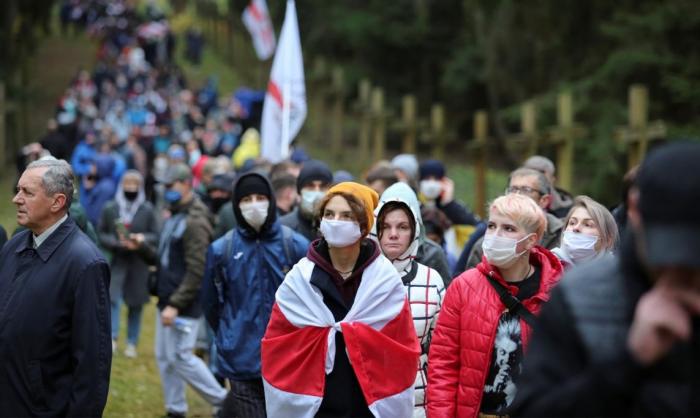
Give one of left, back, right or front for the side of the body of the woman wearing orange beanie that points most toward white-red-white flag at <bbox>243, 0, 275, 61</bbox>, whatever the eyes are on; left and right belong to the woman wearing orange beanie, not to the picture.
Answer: back

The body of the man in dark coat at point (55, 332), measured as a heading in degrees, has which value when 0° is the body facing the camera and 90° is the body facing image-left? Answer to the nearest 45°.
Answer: approximately 45°

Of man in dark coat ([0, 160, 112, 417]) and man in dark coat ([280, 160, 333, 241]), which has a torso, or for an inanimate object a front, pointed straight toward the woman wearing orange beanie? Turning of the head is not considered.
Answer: man in dark coat ([280, 160, 333, 241])

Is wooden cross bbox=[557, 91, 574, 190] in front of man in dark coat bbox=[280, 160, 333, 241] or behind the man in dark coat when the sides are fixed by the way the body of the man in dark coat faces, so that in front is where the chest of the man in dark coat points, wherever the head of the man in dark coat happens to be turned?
behind

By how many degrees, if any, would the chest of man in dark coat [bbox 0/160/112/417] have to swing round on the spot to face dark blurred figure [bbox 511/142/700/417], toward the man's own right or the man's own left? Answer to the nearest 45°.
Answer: approximately 90° to the man's own left

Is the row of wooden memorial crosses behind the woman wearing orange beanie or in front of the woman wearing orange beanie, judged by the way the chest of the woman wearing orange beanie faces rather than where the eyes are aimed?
behind

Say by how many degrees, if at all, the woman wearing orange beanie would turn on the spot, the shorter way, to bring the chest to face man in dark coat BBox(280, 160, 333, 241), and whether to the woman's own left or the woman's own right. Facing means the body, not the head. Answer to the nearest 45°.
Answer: approximately 180°

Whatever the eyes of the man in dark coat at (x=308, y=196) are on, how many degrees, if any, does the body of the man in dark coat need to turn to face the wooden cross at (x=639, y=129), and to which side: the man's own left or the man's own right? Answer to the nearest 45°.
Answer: approximately 135° to the man's own left

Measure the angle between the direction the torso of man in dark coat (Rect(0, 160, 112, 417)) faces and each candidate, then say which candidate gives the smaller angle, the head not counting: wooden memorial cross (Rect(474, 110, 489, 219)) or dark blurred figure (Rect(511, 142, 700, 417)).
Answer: the dark blurred figure

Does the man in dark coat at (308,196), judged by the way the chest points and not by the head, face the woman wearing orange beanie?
yes

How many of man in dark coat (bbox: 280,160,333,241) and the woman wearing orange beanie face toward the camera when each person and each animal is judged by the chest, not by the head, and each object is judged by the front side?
2
